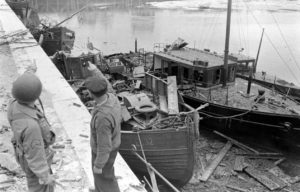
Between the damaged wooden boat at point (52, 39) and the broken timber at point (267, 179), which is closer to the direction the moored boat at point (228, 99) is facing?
the broken timber

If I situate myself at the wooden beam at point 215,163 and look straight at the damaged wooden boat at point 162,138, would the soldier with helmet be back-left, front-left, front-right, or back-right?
front-left

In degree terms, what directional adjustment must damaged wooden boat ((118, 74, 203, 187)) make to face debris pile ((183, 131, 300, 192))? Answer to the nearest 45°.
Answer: approximately 90° to its left

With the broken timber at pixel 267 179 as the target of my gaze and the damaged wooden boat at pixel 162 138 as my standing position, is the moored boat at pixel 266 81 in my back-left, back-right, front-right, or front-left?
front-left

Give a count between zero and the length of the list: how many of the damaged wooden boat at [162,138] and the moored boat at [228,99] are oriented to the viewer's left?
0

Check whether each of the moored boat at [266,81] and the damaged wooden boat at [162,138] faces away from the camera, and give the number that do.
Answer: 0

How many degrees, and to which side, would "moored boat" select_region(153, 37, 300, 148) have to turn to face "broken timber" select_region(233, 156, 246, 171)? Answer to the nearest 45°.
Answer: approximately 45° to its right

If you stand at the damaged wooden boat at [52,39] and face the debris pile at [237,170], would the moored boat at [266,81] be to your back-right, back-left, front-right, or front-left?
front-left

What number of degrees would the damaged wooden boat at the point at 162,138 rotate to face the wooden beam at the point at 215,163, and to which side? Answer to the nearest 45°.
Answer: approximately 90° to its left

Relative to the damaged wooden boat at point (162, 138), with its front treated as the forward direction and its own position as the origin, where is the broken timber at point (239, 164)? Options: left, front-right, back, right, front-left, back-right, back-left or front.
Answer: left

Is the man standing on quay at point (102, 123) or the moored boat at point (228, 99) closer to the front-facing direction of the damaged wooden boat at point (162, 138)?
the man standing on quay
